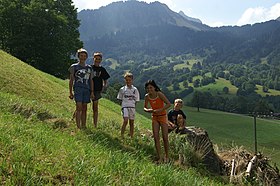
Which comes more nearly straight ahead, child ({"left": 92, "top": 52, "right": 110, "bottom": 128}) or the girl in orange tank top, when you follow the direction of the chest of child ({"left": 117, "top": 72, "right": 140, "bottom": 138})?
the girl in orange tank top

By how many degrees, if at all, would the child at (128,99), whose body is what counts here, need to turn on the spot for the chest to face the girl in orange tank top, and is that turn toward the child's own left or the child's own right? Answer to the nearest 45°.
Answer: approximately 45° to the child's own left

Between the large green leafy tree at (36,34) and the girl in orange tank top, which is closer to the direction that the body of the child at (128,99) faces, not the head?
the girl in orange tank top

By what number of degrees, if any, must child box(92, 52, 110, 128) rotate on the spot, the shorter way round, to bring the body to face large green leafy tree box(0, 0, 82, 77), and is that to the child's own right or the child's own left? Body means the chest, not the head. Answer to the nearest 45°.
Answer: approximately 180°

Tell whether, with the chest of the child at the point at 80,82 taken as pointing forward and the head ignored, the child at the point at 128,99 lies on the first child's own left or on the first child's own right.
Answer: on the first child's own left

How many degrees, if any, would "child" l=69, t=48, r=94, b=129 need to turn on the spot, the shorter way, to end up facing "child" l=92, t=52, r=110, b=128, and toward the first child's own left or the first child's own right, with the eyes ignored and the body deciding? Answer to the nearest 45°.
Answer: approximately 135° to the first child's own left

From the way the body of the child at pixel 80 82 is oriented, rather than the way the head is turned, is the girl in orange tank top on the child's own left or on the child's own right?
on the child's own left

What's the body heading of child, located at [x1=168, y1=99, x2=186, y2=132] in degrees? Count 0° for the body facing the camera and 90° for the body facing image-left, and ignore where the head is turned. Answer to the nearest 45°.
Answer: approximately 0°

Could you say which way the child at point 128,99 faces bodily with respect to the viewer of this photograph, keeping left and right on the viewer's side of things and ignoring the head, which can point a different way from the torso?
facing the viewer

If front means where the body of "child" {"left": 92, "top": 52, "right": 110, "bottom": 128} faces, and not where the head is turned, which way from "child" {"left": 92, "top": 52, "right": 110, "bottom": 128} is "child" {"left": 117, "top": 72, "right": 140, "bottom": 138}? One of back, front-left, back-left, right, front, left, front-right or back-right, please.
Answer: left

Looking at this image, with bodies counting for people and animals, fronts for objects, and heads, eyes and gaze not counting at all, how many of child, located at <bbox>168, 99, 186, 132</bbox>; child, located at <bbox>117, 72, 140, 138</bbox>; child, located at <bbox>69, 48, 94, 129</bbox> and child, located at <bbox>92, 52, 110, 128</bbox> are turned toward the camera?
4

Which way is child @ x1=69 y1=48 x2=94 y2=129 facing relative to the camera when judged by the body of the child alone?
toward the camera

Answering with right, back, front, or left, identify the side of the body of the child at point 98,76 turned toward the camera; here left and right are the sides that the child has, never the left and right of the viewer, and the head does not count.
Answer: front
